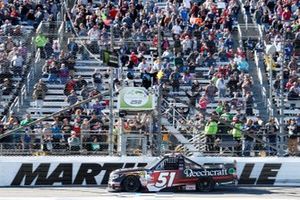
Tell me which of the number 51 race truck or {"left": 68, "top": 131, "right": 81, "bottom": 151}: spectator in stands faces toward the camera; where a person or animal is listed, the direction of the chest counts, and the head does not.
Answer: the spectator in stands

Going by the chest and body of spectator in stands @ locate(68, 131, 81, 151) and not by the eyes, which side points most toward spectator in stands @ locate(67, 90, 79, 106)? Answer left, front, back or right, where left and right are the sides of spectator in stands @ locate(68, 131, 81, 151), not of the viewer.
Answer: back

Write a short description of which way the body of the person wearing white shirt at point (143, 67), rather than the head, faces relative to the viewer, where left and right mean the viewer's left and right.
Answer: facing the viewer

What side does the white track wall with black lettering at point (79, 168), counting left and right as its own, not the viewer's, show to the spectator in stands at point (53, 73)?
back

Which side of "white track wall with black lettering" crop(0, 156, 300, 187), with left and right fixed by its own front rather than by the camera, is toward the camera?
front

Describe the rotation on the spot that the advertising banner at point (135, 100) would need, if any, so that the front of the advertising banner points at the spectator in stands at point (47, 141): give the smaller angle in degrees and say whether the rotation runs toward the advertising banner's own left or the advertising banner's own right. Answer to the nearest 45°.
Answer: approximately 90° to the advertising banner's own right

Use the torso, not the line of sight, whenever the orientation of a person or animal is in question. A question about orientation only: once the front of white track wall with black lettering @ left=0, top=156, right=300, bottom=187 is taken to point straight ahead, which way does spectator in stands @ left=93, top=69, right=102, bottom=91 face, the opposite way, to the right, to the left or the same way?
the same way

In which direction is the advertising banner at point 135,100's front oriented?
toward the camera

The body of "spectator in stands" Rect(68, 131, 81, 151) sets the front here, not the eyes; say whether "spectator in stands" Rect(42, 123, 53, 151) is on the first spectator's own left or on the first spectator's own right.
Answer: on the first spectator's own right

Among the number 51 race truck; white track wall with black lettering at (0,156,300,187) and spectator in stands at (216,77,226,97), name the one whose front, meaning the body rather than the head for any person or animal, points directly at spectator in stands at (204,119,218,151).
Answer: spectator in stands at (216,77,226,97)

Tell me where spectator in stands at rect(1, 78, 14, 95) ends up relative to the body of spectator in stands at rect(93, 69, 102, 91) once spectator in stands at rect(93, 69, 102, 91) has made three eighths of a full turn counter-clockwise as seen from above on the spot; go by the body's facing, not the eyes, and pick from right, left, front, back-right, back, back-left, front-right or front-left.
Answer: back-left

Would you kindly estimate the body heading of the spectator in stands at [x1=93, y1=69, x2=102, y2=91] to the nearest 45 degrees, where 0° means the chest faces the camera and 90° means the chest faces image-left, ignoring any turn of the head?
approximately 0°
